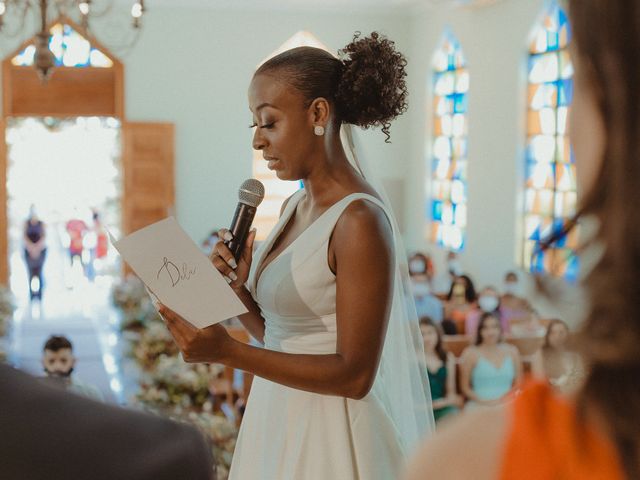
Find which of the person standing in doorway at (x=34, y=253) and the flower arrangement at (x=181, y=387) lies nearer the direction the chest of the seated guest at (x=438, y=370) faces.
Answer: the flower arrangement

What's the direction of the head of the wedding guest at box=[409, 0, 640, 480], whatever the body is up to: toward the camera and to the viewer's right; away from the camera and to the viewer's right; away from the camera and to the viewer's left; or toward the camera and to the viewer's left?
away from the camera and to the viewer's left

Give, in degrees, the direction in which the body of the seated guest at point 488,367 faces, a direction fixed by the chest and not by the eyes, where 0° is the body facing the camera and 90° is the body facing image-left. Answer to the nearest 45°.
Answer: approximately 0°

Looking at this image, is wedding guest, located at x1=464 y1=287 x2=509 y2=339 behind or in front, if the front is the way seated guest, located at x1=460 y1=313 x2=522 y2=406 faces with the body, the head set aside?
behind

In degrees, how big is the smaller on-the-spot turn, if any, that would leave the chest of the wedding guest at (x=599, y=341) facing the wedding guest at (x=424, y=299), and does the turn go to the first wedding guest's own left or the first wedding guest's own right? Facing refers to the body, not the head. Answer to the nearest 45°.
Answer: approximately 45° to the first wedding guest's own right

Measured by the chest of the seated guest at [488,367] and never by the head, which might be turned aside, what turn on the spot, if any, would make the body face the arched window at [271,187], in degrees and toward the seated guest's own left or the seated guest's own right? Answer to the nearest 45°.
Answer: approximately 135° to the seated guest's own right

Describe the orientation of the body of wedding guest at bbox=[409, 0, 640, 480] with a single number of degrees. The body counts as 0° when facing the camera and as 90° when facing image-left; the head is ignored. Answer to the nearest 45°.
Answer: approximately 135°

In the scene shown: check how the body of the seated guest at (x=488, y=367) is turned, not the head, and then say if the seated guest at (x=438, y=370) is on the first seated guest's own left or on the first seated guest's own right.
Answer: on the first seated guest's own right

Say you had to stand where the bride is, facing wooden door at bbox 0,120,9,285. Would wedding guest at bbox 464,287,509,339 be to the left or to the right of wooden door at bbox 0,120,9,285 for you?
right
